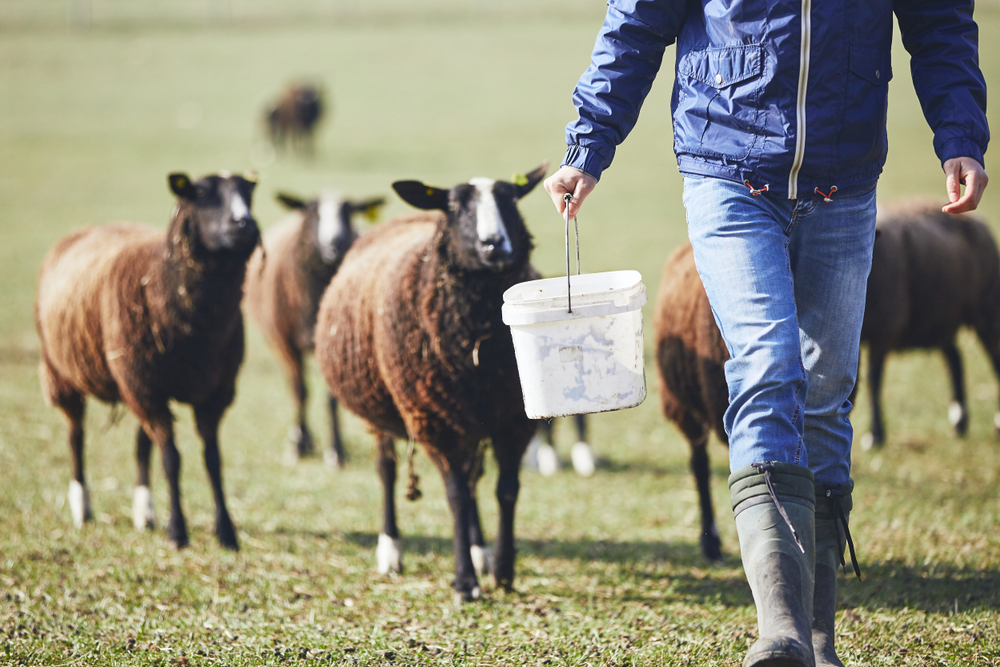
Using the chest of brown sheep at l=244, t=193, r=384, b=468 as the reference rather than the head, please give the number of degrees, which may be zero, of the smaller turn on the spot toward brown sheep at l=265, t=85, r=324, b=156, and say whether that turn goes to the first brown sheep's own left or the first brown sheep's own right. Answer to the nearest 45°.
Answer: approximately 135° to the first brown sheep's own left

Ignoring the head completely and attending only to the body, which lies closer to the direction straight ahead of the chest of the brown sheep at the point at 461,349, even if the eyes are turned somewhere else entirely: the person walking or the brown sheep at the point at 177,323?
the person walking

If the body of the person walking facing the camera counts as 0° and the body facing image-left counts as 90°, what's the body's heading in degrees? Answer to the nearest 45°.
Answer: approximately 0°

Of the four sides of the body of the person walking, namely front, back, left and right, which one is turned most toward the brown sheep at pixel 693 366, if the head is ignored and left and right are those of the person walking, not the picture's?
back

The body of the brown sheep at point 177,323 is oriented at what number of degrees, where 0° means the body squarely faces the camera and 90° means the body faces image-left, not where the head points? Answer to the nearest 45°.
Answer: approximately 315°

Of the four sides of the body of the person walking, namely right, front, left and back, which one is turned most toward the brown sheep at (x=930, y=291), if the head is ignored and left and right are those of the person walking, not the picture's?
back

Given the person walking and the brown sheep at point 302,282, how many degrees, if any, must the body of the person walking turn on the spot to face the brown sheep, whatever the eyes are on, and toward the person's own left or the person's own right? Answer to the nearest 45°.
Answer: approximately 135° to the person's own right

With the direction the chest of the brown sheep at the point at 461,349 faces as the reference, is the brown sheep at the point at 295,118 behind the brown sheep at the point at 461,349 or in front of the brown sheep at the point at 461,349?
behind
